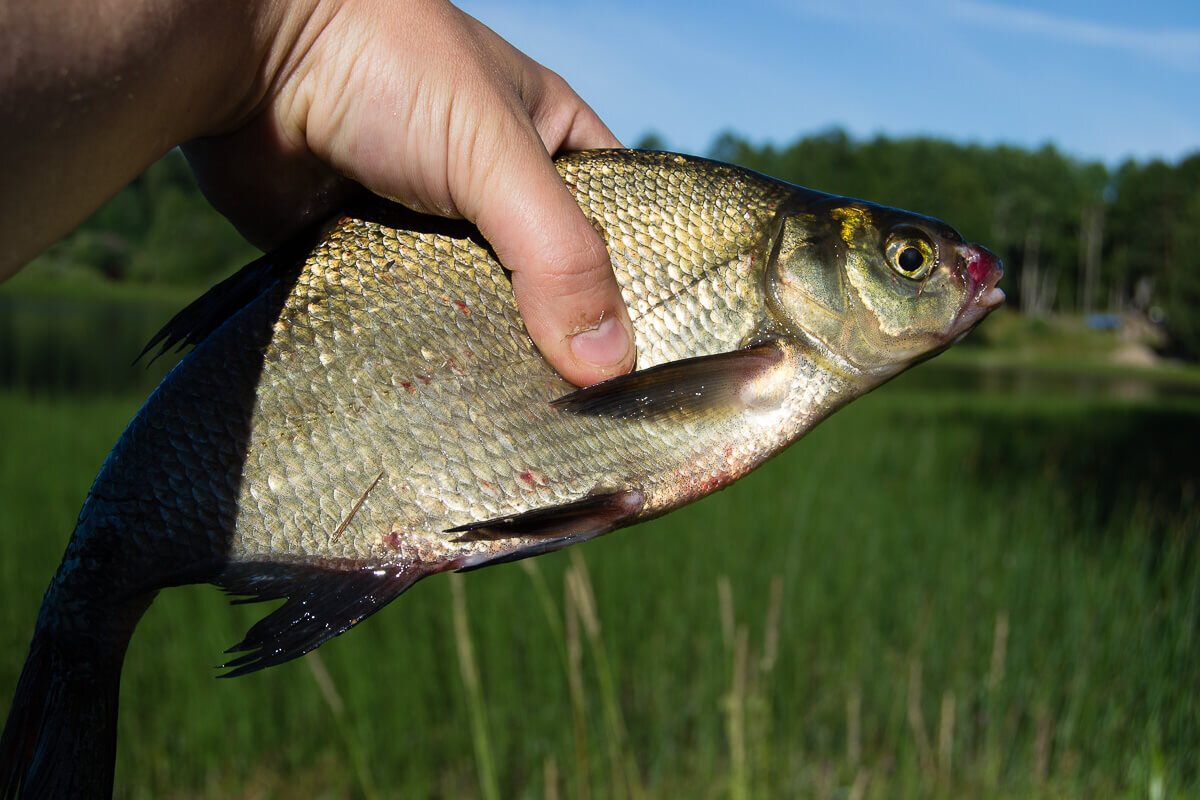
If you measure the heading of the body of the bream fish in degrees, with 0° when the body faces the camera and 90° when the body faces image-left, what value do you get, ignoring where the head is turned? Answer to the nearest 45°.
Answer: approximately 270°
